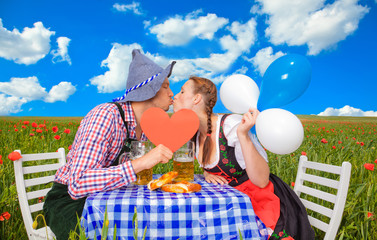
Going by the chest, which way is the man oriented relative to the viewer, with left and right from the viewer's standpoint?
facing to the right of the viewer

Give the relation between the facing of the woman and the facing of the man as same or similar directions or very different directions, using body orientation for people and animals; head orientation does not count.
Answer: very different directions

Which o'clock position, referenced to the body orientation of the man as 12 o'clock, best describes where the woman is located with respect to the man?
The woman is roughly at 12 o'clock from the man.

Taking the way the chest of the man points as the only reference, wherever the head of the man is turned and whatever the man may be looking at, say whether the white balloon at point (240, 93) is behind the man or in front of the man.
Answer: in front

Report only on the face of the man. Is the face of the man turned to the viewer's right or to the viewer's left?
to the viewer's right

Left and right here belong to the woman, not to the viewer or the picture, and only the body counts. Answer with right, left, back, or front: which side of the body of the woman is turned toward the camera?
left

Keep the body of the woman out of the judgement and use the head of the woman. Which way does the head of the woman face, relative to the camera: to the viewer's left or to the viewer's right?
to the viewer's left

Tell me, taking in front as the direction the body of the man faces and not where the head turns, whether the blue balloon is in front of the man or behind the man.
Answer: in front

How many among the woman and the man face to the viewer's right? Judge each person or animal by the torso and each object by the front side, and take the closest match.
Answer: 1
